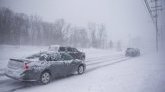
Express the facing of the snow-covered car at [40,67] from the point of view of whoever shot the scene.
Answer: facing away from the viewer and to the right of the viewer

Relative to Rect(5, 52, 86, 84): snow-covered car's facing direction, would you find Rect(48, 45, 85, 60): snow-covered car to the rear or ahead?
ahead
